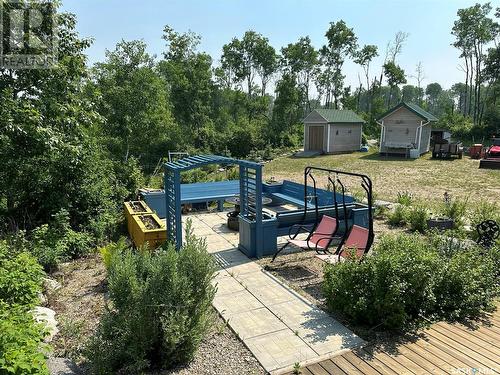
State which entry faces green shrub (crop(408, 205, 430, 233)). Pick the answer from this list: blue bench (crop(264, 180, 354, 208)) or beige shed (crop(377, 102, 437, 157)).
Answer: the beige shed

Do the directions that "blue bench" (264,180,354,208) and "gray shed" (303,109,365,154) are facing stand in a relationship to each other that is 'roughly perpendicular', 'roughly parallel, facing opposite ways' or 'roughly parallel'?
roughly parallel

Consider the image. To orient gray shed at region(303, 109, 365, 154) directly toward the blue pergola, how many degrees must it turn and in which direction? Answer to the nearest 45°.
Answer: approximately 45° to its left

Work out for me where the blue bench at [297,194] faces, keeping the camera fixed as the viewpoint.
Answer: facing the viewer and to the left of the viewer

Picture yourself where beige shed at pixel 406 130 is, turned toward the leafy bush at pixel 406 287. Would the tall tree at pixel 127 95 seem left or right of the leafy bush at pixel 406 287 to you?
right

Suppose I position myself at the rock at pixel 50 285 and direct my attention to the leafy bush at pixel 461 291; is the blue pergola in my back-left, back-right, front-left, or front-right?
front-left

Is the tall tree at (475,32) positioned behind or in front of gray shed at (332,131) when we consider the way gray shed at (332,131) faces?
behind

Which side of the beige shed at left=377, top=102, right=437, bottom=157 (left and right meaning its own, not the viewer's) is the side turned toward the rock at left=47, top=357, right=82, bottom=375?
front

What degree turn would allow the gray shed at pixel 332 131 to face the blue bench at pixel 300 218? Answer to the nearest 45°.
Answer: approximately 45° to its left

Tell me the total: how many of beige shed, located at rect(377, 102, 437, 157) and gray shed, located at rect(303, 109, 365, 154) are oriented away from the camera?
0

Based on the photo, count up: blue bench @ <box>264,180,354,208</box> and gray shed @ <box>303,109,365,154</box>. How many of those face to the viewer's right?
0

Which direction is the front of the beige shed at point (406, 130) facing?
toward the camera

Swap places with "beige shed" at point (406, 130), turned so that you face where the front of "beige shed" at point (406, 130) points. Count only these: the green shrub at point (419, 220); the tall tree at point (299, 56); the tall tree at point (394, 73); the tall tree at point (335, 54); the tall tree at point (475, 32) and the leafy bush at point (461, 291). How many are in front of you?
2

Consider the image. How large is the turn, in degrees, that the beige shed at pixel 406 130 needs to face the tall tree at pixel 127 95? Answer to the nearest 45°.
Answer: approximately 45° to its right

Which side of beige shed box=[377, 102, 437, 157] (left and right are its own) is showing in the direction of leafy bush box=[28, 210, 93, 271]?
front

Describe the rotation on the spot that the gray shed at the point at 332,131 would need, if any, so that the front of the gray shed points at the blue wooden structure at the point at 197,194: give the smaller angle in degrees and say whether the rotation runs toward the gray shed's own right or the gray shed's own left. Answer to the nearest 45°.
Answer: approximately 45° to the gray shed's own left

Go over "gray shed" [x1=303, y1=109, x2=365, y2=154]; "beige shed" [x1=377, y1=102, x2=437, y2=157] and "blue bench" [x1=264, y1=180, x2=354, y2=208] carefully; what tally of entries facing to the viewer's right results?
0

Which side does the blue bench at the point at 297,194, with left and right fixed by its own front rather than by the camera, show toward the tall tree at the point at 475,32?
back
